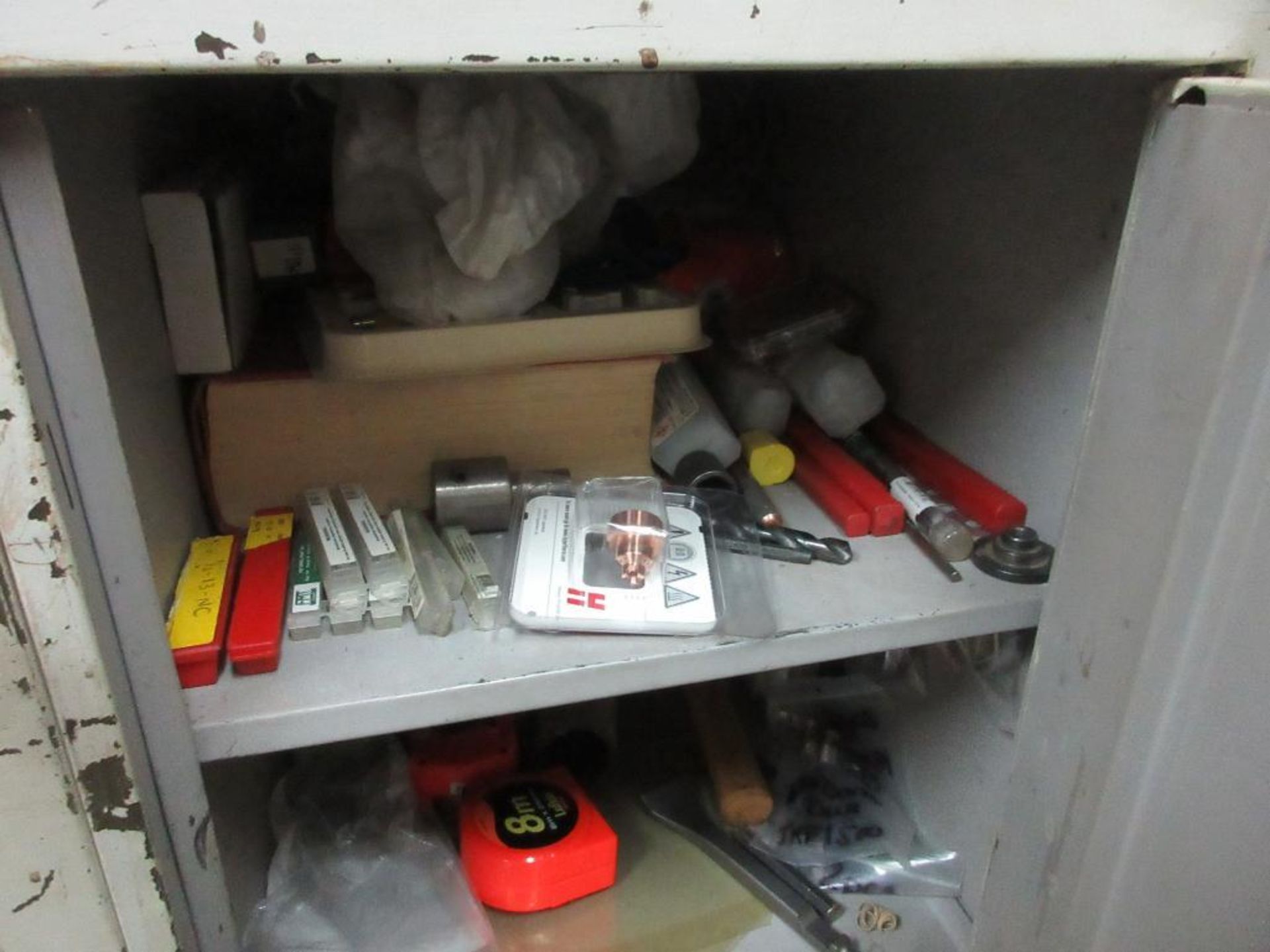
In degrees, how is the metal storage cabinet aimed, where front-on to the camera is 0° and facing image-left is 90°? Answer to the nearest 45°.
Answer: approximately 0°

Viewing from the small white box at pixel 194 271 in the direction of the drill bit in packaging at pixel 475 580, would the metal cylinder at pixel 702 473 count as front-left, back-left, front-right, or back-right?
front-left
